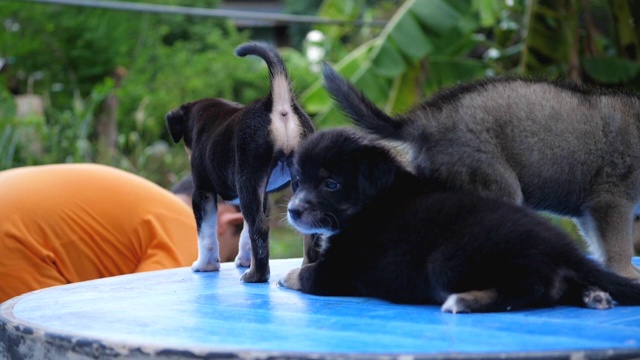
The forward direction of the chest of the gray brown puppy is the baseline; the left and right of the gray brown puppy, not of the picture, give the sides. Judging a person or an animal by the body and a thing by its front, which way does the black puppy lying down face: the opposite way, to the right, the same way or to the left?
the opposite way

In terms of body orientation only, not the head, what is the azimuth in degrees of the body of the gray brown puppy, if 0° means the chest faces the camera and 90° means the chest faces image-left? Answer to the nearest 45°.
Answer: approximately 270°

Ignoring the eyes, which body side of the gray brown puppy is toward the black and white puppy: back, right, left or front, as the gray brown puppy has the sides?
back

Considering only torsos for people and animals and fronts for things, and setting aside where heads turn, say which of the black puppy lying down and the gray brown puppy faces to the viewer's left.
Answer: the black puppy lying down

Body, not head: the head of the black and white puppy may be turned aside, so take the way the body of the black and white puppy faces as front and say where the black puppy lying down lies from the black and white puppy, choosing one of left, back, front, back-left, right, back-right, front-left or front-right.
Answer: back

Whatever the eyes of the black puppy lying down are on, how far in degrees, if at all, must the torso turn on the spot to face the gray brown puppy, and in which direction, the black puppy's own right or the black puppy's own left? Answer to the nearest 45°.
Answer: approximately 135° to the black puppy's own right

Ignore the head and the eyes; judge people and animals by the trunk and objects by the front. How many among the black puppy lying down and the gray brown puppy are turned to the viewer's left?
1

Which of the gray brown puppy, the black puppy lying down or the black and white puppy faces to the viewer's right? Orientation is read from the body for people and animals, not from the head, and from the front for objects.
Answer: the gray brown puppy

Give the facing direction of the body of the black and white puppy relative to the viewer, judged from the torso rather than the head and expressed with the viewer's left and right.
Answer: facing away from the viewer and to the left of the viewer

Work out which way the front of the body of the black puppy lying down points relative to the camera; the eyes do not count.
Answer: to the viewer's left
